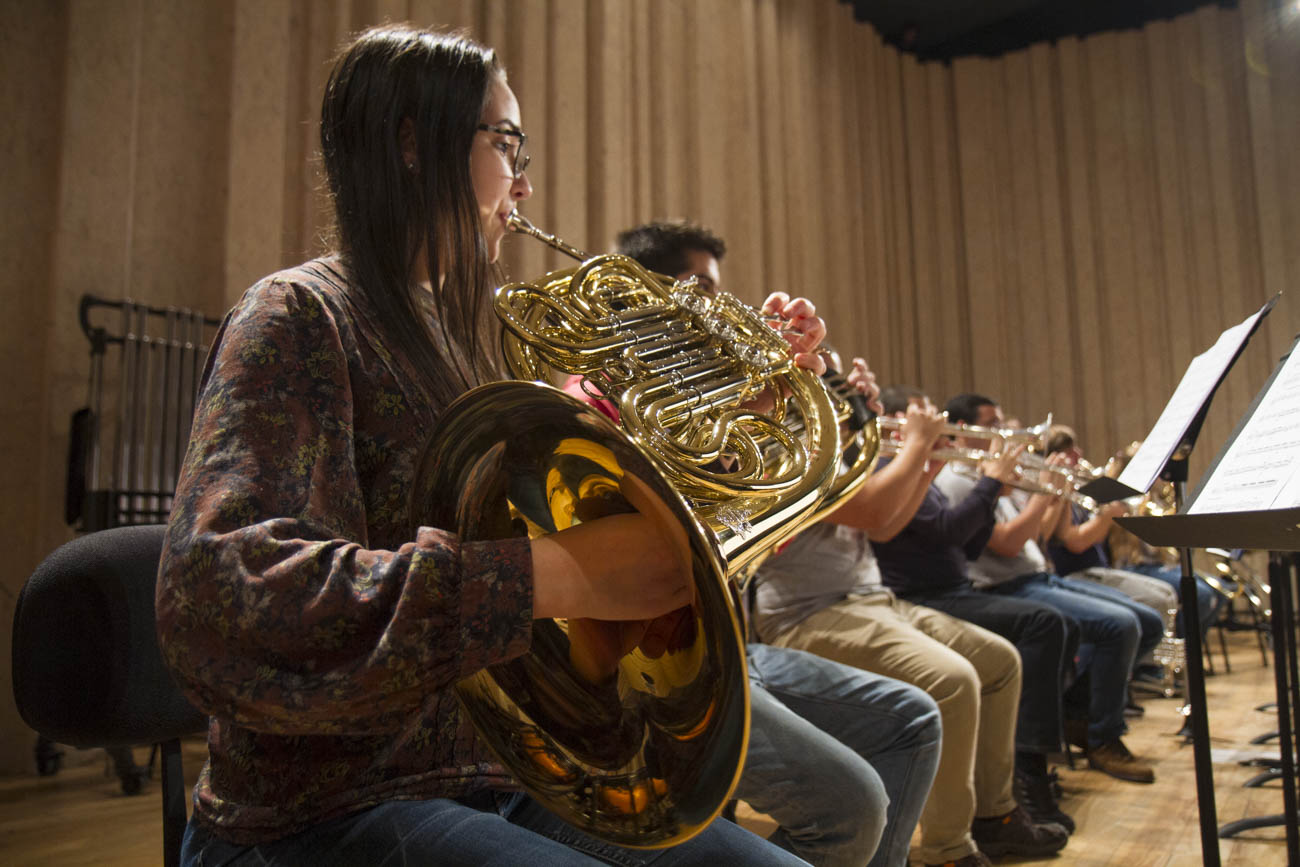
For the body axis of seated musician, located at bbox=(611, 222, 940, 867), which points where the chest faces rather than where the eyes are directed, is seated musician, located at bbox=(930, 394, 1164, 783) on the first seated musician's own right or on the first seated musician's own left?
on the first seated musician's own left

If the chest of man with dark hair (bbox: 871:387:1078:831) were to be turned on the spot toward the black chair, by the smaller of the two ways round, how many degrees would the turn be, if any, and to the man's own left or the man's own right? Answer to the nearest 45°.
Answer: approximately 135° to the man's own right

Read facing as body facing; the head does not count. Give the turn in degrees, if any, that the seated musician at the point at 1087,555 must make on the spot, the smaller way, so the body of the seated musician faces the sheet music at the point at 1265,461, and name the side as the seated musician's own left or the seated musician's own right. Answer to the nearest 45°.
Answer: approximately 90° to the seated musician's own right

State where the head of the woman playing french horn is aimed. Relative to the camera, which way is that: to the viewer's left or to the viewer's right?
to the viewer's right

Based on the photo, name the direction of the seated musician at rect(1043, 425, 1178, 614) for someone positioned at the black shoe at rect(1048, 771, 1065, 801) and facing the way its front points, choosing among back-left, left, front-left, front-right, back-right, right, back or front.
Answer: back-left

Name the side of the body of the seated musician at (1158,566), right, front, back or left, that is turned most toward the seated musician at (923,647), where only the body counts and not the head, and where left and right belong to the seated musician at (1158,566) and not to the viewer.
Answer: right

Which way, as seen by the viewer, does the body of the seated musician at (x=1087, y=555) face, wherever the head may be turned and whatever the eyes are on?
to the viewer's right

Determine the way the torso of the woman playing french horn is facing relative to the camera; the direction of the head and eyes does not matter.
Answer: to the viewer's right

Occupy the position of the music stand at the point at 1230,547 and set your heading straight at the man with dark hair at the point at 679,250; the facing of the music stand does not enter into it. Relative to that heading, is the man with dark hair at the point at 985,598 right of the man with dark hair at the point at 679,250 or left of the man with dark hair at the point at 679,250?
right

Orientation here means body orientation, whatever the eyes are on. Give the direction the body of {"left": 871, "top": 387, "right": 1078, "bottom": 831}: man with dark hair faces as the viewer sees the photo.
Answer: to the viewer's right

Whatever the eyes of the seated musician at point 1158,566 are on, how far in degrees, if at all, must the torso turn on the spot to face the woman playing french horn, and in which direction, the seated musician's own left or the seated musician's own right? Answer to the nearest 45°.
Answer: approximately 90° to the seated musician's own right

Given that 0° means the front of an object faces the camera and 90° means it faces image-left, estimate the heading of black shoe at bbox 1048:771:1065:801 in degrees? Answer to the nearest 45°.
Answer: approximately 315°
